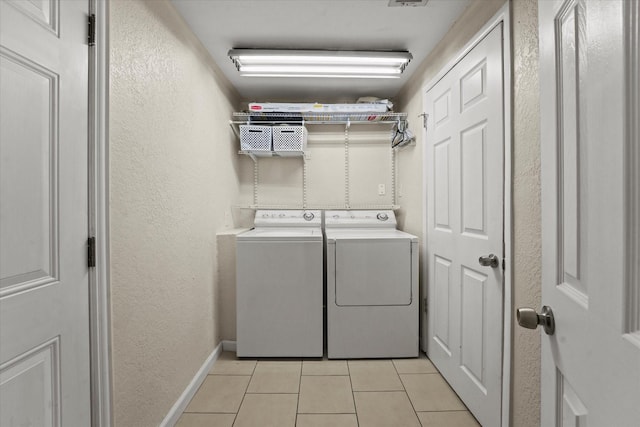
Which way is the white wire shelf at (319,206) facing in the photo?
toward the camera

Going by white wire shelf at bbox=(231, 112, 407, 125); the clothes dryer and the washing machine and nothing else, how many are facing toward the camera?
3

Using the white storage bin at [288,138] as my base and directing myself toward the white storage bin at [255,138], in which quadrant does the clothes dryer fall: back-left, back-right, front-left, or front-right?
back-left

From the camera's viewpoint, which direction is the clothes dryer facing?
toward the camera

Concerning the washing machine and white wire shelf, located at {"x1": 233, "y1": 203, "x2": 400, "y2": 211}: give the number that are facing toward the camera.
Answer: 2

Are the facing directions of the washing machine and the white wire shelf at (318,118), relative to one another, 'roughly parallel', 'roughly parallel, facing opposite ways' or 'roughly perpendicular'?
roughly parallel

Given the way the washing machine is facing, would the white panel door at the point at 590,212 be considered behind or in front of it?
in front

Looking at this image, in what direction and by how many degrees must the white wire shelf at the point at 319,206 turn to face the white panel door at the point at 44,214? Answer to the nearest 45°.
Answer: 0° — it already faces it

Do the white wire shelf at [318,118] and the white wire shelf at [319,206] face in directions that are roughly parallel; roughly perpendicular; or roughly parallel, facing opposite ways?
roughly parallel
